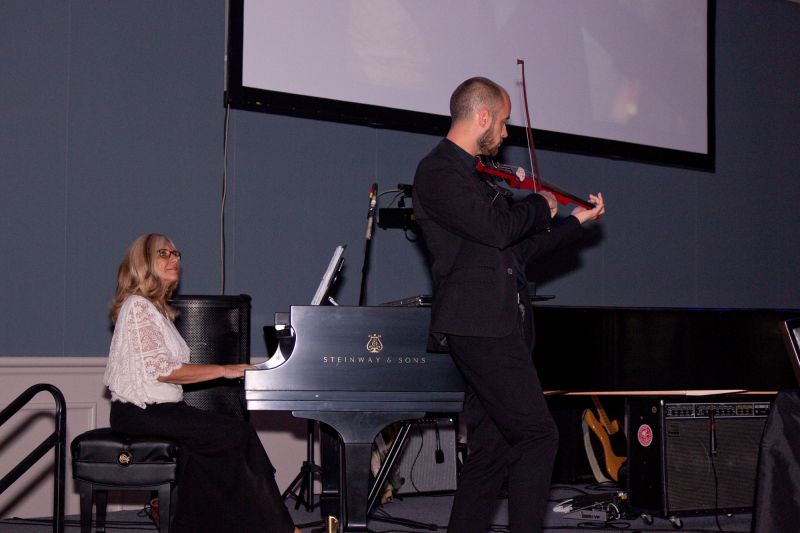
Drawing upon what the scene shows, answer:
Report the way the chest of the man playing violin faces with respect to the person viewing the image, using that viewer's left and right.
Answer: facing to the right of the viewer

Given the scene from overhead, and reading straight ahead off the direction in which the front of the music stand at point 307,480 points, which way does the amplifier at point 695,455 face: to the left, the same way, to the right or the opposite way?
to the left

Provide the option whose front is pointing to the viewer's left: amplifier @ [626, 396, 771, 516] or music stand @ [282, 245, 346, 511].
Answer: the music stand

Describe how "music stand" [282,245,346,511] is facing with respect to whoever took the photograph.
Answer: facing to the left of the viewer

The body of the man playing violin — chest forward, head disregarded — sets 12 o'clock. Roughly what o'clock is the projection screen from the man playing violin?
The projection screen is roughly at 9 o'clock from the man playing violin.

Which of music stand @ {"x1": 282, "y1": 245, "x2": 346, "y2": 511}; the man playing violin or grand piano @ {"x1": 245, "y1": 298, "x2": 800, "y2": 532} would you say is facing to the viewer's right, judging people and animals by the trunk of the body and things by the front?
the man playing violin

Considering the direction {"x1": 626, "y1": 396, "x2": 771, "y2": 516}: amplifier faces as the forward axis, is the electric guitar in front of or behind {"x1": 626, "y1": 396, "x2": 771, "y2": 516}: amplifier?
behind

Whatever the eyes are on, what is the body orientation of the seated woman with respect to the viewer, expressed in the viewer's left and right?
facing to the right of the viewer

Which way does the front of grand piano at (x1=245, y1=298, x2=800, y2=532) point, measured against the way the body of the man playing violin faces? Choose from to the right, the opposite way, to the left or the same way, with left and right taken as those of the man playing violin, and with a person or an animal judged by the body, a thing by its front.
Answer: the opposite way

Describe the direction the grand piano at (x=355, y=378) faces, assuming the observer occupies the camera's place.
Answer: facing to the left of the viewer

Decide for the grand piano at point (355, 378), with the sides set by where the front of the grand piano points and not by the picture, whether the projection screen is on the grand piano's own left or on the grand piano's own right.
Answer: on the grand piano's own right
